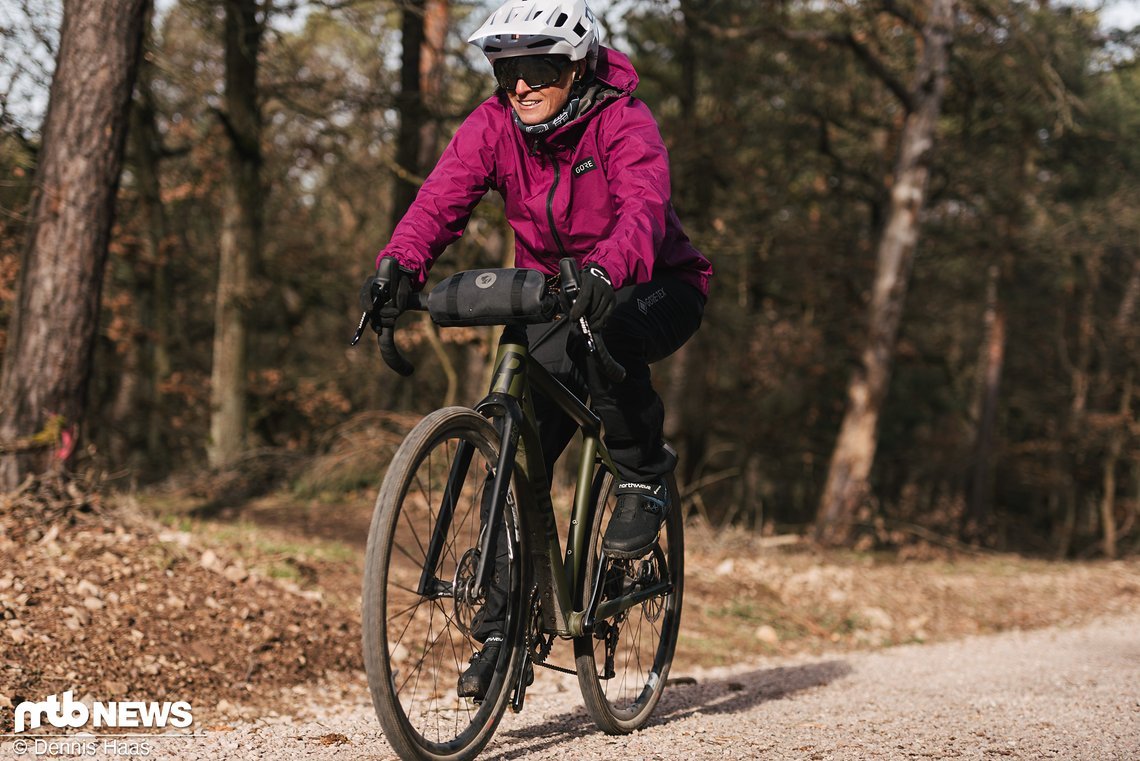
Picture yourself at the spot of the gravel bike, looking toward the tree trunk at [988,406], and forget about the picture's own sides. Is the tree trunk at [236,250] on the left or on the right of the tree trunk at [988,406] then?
left

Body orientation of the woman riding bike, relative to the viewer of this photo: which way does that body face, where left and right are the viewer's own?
facing the viewer and to the left of the viewer

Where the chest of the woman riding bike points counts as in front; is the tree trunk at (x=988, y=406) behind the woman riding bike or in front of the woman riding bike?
behind

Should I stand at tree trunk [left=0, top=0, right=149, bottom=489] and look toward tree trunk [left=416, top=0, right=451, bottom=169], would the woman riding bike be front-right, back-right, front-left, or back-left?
back-right

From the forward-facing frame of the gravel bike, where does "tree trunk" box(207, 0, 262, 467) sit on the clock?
The tree trunk is roughly at 4 o'clock from the gravel bike.

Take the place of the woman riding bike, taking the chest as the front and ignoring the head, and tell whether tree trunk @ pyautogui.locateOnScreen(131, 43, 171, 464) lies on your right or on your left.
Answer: on your right

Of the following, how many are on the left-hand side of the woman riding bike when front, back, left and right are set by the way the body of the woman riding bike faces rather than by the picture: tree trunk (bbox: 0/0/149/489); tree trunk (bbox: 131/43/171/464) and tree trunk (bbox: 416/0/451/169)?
0

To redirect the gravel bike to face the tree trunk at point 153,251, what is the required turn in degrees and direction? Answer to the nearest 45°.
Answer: approximately 135° to its right

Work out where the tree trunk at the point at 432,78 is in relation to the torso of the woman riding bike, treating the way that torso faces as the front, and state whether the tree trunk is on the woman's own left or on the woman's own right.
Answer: on the woman's own right

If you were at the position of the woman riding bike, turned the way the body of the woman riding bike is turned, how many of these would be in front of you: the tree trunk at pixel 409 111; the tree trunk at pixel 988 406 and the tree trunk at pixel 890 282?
0

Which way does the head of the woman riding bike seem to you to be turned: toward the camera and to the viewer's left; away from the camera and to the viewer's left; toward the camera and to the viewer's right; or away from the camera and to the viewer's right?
toward the camera and to the viewer's left
